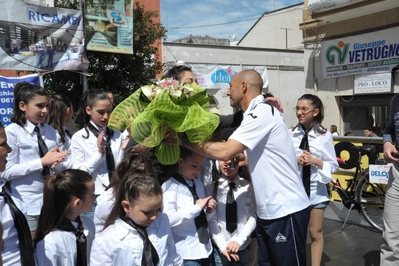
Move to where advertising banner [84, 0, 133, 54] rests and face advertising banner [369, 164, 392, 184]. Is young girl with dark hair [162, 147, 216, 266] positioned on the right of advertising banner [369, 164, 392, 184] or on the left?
right

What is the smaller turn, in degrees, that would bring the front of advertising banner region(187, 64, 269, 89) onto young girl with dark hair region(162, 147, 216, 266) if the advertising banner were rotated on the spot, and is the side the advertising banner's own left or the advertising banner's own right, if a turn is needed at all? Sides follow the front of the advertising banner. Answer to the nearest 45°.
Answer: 0° — it already faces them

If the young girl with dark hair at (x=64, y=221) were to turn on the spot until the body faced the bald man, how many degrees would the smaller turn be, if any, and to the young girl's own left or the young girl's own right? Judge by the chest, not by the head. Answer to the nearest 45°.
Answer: approximately 45° to the young girl's own left

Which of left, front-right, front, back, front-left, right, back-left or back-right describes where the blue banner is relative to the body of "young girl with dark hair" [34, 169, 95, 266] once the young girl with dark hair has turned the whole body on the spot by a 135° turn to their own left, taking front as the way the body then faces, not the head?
front

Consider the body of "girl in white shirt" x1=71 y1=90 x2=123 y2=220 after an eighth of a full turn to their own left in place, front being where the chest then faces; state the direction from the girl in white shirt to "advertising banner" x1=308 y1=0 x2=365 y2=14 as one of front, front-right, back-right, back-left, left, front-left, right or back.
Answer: front-left

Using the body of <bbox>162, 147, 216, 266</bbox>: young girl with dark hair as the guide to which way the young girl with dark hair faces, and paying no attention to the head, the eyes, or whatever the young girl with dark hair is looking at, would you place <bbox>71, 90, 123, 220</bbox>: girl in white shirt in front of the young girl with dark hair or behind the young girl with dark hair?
behind

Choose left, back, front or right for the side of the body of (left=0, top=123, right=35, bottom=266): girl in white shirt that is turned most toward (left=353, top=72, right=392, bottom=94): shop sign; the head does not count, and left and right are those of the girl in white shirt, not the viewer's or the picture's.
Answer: left

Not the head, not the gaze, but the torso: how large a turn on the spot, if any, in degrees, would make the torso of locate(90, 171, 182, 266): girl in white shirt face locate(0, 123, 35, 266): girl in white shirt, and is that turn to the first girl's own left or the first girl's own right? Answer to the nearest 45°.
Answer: approximately 135° to the first girl's own right

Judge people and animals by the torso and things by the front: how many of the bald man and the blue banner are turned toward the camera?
1

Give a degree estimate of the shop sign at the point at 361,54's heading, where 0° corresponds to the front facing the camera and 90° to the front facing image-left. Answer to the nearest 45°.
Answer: approximately 45°

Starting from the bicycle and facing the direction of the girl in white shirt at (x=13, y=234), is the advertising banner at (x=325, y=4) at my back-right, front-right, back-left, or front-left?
back-right

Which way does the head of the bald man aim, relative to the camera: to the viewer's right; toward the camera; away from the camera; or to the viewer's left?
to the viewer's left
